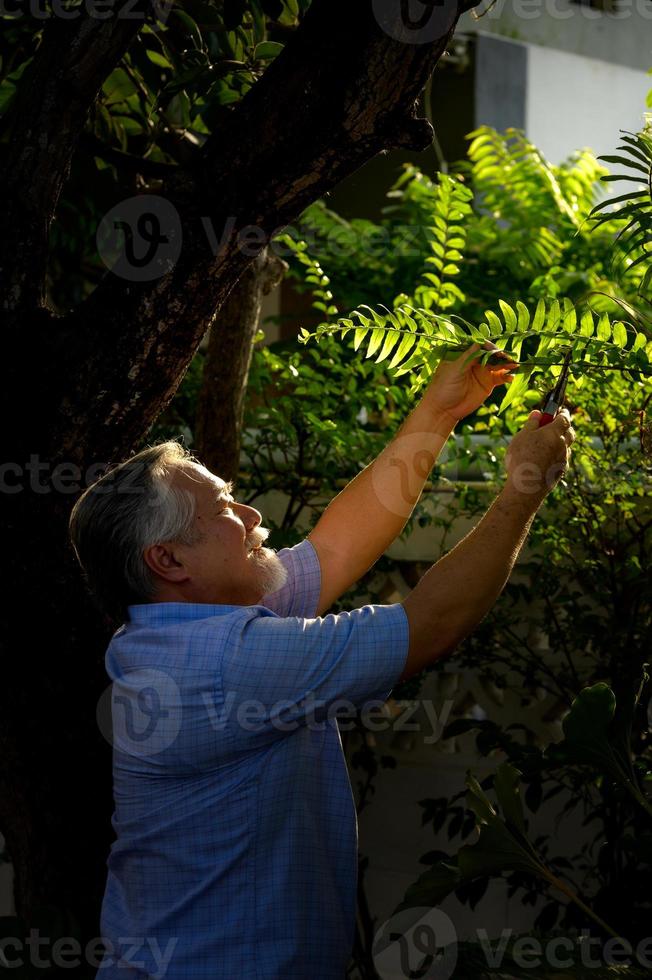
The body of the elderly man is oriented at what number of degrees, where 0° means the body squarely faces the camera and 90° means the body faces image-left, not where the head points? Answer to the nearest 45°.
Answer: approximately 270°

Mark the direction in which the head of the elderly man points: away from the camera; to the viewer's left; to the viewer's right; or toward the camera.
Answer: to the viewer's right
